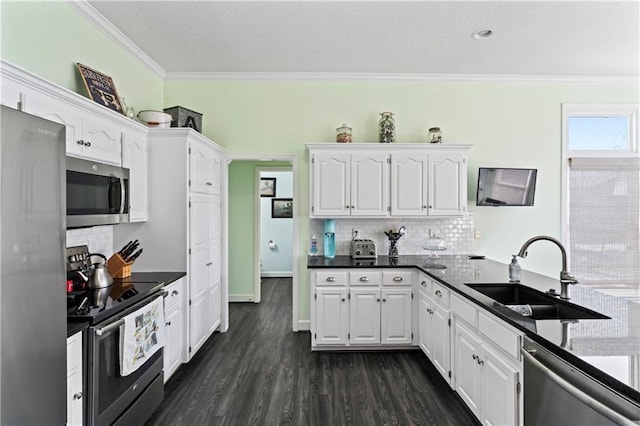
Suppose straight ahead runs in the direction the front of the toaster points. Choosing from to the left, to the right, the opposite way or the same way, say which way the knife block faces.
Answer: to the left

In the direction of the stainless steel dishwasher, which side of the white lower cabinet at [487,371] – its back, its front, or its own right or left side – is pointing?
left

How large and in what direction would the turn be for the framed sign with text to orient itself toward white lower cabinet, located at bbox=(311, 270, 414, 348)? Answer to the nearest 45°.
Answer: approximately 45° to its left

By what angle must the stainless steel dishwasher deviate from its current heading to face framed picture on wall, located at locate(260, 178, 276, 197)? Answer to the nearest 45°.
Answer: approximately 90° to its right

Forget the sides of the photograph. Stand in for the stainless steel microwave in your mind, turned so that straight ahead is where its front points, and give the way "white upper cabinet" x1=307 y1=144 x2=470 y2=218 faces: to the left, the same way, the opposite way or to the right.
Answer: to the right

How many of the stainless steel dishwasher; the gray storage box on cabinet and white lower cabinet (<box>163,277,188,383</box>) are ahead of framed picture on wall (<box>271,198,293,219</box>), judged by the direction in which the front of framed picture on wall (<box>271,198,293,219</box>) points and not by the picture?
3

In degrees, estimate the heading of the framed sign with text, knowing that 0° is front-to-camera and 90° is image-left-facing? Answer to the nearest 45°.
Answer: approximately 315°

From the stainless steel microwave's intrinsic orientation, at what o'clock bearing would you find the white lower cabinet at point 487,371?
The white lower cabinet is roughly at 12 o'clock from the stainless steel microwave.

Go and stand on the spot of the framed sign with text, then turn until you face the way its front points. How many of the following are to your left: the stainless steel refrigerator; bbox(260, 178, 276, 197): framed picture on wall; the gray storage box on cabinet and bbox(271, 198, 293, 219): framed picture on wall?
3

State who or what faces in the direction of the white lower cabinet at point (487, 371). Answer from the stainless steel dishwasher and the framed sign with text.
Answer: the framed sign with text

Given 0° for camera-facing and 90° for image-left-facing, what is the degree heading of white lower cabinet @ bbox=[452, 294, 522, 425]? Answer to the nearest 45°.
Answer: approximately 45°

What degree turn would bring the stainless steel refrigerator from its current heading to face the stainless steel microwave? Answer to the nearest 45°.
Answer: approximately 135° to its left
